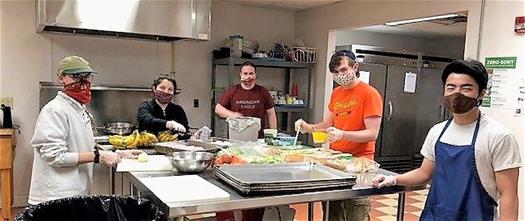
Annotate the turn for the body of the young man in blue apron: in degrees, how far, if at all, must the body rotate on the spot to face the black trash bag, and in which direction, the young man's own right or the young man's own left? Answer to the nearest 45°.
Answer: approximately 45° to the young man's own right

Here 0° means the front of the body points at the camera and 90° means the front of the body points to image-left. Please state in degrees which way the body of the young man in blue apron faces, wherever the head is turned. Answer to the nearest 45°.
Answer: approximately 45°

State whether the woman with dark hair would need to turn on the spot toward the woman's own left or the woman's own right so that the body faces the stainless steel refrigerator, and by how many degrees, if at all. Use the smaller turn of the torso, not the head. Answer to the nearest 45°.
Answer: approximately 135° to the woman's own left

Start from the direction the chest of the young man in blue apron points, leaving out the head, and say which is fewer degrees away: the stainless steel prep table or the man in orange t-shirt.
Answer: the stainless steel prep table

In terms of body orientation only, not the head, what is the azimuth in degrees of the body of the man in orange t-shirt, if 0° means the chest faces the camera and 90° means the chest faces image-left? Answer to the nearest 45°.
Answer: approximately 45°

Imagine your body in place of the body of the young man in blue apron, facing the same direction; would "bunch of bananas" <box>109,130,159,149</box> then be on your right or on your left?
on your right

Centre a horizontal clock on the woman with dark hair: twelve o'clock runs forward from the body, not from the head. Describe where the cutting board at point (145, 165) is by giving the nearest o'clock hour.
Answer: The cutting board is roughly at 12 o'clock from the woman with dark hair.

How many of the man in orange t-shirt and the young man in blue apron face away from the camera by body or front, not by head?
0

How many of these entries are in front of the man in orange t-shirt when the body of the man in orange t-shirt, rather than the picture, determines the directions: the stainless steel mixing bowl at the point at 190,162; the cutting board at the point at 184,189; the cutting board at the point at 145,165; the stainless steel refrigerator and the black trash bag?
4

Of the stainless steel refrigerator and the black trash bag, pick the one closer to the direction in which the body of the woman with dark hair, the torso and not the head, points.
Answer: the black trash bag
